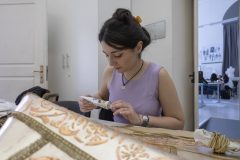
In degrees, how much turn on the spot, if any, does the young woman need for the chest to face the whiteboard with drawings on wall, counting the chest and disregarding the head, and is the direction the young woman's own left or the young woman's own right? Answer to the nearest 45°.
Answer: approximately 135° to the young woman's own right

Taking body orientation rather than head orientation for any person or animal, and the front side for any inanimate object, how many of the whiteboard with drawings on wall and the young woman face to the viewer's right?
0

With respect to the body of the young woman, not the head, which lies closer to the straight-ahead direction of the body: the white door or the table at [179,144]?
the table

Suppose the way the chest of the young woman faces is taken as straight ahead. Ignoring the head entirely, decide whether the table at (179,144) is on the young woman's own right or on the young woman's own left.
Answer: on the young woman's own left

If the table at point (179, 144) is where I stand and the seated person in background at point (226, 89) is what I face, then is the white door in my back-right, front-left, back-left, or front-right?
front-left

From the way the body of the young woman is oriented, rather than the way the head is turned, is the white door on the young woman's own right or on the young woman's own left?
on the young woman's own right

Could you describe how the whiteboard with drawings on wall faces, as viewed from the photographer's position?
facing the viewer

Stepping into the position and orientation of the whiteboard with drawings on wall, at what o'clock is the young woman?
The young woman is roughly at 12 o'clock from the whiteboard with drawings on wall.

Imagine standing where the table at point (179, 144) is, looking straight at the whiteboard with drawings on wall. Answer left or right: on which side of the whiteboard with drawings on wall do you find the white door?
left

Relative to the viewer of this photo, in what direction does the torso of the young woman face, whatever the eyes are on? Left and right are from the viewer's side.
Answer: facing the viewer and to the left of the viewer
